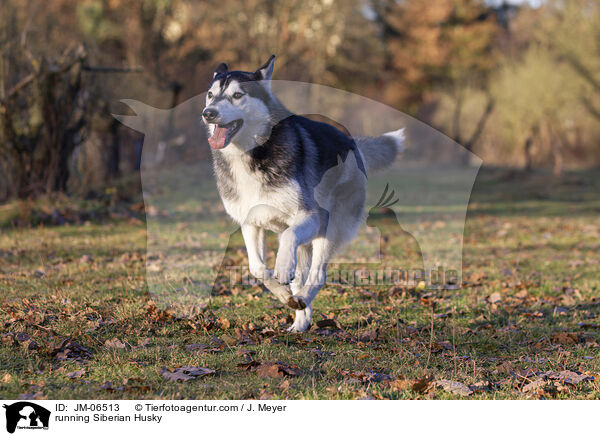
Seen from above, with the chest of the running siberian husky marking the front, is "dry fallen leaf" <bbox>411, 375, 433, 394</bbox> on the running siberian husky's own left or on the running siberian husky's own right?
on the running siberian husky's own left

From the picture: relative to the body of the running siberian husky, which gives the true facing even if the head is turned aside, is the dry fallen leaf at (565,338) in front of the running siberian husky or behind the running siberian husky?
behind

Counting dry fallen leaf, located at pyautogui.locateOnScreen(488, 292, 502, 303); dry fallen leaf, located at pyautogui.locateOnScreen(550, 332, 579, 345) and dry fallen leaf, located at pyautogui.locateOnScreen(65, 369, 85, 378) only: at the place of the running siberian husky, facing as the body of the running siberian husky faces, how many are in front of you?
1

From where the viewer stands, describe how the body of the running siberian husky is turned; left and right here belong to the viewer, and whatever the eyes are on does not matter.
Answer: facing the viewer and to the left of the viewer

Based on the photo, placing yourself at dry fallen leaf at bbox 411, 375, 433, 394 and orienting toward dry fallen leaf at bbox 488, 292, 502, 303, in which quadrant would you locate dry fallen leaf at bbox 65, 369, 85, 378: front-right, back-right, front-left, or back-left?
back-left

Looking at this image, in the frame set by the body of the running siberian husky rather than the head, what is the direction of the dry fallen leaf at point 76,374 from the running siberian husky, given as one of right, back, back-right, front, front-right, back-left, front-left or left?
front

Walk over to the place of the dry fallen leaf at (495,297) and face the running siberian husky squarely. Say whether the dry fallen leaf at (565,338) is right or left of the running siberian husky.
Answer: left

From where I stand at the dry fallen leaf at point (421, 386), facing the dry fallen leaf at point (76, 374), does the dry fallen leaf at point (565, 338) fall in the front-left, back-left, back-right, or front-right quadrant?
back-right

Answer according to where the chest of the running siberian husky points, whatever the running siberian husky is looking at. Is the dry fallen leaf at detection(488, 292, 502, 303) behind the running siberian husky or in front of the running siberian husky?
behind
